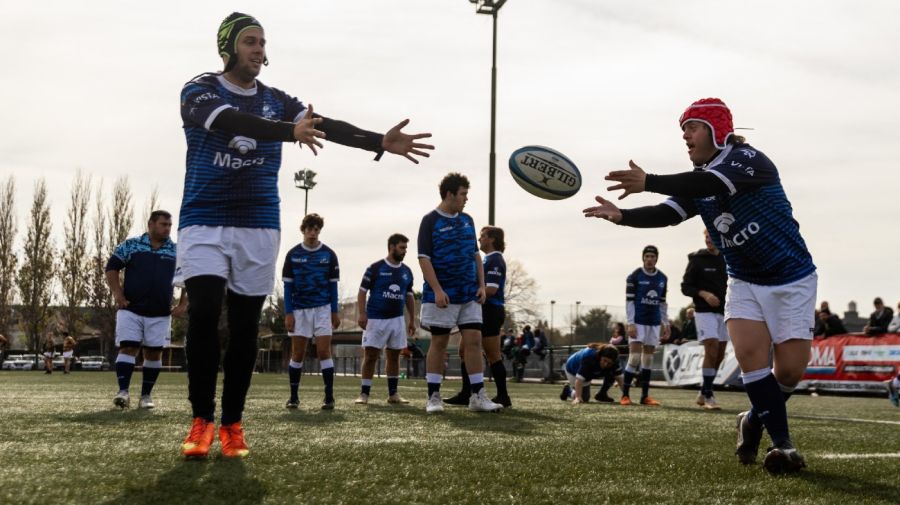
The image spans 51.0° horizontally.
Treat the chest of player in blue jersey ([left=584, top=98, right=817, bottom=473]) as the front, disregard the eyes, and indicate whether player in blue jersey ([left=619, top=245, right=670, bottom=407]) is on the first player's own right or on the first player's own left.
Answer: on the first player's own right

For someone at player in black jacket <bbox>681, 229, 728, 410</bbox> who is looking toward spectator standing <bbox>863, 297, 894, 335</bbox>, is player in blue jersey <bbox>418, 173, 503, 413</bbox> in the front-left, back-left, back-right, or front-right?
back-left

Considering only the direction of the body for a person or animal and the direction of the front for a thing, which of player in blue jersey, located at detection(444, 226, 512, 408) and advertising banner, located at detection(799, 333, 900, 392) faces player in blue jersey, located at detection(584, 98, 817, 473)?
the advertising banner

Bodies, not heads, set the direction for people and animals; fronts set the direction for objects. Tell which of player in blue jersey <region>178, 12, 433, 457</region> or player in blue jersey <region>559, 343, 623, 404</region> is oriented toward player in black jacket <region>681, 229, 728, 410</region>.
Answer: player in blue jersey <region>559, 343, 623, 404</region>

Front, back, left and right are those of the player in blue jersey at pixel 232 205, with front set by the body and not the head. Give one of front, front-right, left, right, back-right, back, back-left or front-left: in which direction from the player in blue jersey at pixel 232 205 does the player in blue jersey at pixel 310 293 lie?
back-left

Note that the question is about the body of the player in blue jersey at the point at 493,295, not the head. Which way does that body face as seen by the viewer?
to the viewer's left

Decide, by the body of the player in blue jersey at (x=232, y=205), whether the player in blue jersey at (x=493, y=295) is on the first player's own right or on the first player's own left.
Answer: on the first player's own left

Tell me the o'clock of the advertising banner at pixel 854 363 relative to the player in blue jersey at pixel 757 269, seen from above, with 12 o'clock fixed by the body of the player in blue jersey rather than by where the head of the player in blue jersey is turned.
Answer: The advertising banner is roughly at 5 o'clock from the player in blue jersey.
